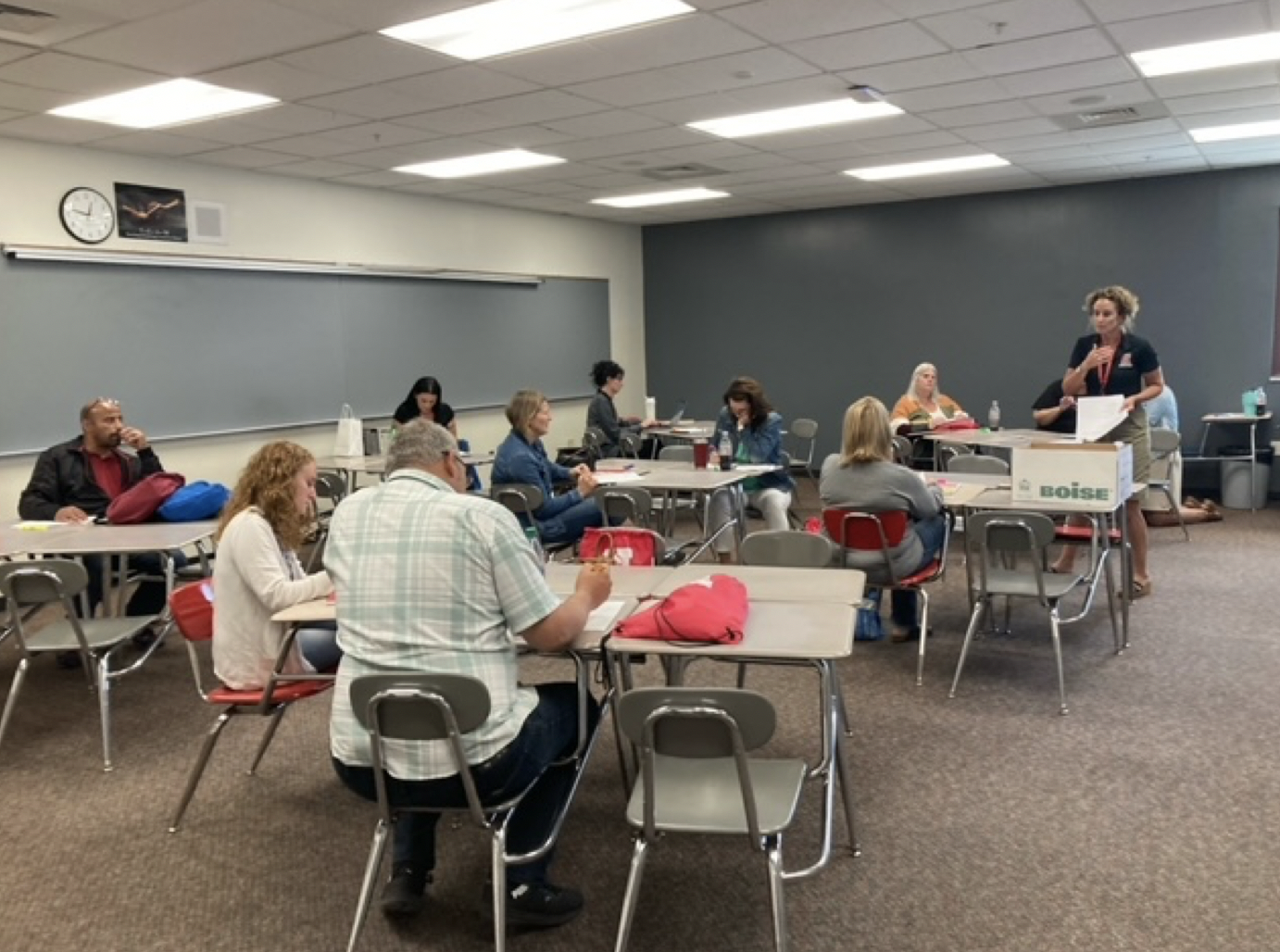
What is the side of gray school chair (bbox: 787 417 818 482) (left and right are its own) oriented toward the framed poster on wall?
front

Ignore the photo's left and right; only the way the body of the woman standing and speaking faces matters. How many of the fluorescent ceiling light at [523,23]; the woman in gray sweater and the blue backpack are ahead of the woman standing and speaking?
3

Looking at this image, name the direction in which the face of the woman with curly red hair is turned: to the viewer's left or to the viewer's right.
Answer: to the viewer's right

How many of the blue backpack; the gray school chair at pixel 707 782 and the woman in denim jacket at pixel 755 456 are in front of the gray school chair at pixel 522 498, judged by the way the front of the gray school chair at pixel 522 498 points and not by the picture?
1

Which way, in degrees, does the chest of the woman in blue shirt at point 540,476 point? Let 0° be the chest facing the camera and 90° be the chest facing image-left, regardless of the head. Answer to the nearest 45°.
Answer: approximately 270°

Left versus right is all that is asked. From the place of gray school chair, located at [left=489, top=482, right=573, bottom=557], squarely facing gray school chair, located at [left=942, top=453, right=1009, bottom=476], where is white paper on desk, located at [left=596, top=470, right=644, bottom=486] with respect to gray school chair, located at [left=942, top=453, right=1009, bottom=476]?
left

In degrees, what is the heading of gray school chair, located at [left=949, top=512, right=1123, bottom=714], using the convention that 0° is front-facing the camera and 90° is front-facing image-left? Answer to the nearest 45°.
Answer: approximately 225°

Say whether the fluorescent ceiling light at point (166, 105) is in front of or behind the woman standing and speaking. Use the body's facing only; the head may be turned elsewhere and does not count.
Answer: in front

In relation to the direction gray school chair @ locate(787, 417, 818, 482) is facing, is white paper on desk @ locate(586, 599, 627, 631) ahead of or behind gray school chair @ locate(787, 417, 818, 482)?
ahead

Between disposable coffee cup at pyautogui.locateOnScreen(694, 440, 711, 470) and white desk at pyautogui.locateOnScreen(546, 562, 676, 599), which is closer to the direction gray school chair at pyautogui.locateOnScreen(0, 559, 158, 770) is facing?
the disposable coffee cup

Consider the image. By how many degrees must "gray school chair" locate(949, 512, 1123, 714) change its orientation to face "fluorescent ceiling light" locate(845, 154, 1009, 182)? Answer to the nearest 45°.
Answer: approximately 45° to its left

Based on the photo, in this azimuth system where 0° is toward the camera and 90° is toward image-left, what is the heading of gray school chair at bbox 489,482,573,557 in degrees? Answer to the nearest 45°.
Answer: approximately 225°

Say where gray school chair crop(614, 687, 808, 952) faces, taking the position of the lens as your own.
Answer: facing away from the viewer

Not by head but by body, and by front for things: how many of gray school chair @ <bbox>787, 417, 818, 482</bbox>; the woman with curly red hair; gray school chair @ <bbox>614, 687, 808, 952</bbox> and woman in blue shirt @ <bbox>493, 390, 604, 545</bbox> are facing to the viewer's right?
2

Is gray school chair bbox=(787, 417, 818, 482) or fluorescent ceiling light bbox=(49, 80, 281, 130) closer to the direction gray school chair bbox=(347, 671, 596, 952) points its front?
the gray school chair

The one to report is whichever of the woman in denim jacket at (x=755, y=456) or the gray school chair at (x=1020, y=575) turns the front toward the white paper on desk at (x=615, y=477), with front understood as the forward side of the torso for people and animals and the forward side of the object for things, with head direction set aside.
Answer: the woman in denim jacket

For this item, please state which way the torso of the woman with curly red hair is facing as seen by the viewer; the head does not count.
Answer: to the viewer's right

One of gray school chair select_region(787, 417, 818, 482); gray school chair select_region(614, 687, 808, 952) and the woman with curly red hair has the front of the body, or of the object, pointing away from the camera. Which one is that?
gray school chair select_region(614, 687, 808, 952)

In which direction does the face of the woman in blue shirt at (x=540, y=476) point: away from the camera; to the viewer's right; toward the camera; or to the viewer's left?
to the viewer's right
